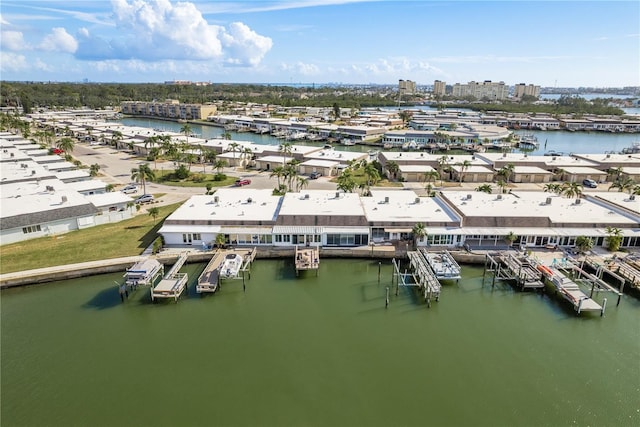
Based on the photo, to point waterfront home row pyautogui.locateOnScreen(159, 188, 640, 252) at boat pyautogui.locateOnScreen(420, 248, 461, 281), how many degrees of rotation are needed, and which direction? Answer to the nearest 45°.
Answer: approximately 45° to its left

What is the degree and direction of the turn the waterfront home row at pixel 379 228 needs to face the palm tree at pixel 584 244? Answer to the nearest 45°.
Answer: approximately 90° to its left

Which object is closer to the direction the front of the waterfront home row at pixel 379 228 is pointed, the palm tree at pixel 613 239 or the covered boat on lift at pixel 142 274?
the covered boat on lift

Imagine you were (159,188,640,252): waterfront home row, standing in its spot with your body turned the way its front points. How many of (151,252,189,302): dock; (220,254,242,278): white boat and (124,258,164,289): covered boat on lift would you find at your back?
0

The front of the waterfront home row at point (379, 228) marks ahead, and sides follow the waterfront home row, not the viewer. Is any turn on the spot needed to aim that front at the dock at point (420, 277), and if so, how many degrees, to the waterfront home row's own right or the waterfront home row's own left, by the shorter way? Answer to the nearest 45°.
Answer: approximately 45° to the waterfront home row's own left

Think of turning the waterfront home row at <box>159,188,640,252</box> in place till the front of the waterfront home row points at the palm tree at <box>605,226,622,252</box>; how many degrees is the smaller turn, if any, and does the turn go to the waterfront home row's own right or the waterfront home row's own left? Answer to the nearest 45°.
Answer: approximately 90° to the waterfront home row's own left

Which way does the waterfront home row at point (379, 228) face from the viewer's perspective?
toward the camera

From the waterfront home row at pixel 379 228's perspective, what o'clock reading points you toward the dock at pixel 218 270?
The dock is roughly at 2 o'clock from the waterfront home row.

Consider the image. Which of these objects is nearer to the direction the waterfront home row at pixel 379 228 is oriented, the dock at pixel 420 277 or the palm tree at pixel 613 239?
the dock

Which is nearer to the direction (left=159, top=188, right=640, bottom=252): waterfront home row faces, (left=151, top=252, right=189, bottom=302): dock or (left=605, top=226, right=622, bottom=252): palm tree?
the dock
